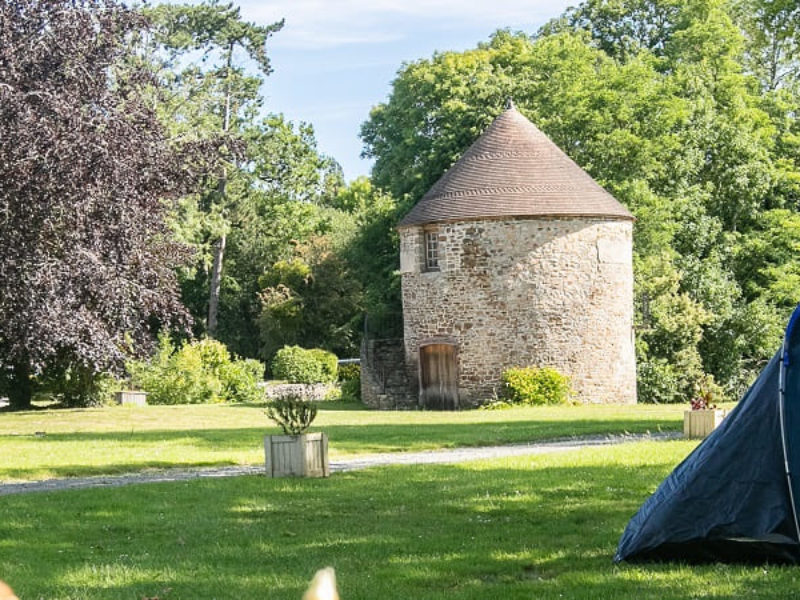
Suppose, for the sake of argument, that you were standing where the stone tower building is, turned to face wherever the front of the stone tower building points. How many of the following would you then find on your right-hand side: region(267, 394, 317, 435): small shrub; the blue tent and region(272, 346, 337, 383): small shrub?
1

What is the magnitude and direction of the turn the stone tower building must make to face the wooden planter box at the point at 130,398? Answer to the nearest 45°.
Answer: approximately 45° to its right

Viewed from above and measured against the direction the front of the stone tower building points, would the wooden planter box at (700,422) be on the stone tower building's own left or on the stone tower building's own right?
on the stone tower building's own left

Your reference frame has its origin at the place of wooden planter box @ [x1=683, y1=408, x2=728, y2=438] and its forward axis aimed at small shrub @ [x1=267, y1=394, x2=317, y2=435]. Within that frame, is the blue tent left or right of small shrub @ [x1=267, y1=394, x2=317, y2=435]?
left

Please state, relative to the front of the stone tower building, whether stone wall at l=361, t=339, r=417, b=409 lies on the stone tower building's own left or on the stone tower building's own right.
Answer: on the stone tower building's own right

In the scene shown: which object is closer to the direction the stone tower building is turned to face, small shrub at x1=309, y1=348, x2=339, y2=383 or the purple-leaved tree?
the purple-leaved tree

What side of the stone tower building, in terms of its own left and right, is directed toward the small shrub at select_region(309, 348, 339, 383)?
right

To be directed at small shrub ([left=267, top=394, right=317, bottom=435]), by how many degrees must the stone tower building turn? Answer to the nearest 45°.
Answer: approximately 45° to its left

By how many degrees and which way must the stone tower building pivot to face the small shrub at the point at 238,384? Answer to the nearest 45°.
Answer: approximately 90° to its right

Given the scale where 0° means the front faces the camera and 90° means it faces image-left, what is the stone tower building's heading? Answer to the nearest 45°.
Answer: approximately 45°
